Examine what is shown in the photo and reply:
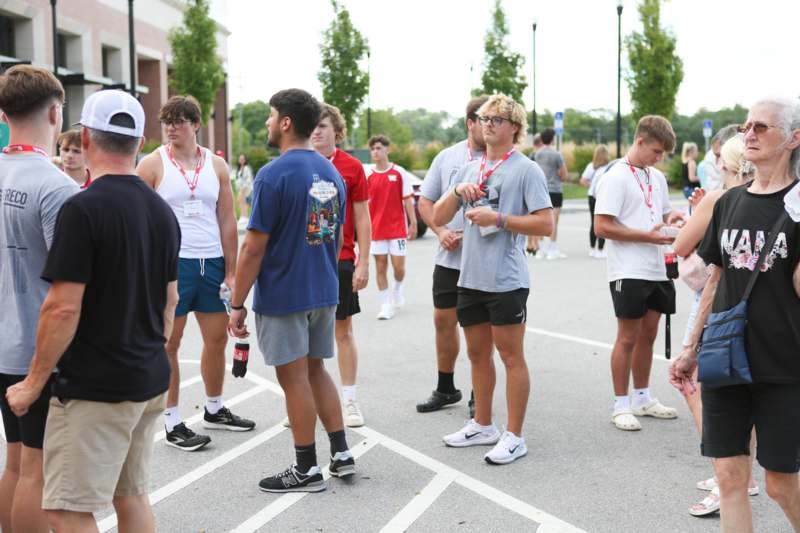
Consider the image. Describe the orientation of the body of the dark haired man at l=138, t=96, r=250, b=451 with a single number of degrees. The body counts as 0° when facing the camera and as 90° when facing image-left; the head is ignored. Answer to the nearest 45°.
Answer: approximately 315°

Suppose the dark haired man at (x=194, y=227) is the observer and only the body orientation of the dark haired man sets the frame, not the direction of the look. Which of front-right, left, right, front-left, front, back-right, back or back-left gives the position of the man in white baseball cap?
front-right

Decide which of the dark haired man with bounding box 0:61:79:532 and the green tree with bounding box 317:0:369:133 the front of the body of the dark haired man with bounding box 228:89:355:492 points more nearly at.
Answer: the green tree

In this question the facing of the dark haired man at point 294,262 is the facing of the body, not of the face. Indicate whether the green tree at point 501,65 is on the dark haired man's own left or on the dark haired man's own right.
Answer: on the dark haired man's own right

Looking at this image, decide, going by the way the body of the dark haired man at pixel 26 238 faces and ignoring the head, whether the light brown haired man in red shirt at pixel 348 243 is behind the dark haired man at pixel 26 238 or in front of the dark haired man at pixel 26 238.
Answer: in front

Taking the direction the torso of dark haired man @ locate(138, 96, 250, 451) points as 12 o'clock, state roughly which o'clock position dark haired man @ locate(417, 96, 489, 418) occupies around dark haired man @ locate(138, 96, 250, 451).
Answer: dark haired man @ locate(417, 96, 489, 418) is roughly at 10 o'clock from dark haired man @ locate(138, 96, 250, 451).
